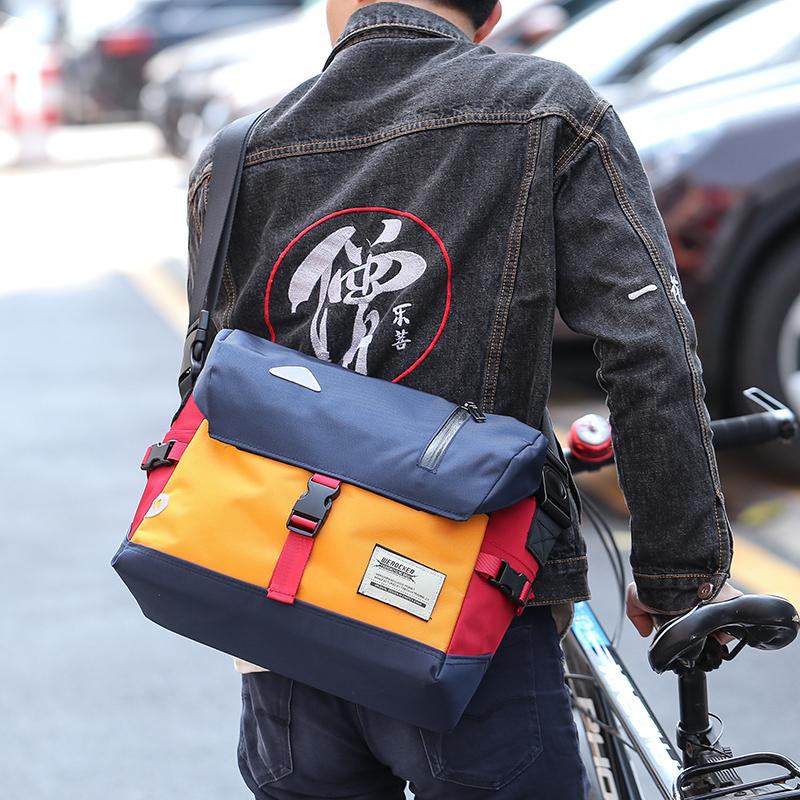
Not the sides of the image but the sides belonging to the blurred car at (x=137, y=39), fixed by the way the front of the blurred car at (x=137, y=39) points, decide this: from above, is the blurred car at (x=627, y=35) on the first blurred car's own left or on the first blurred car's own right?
on the first blurred car's own right

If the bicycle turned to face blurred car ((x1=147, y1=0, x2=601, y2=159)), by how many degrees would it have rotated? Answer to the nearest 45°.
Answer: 0° — it already faces it

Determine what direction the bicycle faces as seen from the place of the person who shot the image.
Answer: facing away from the viewer and to the left of the viewer

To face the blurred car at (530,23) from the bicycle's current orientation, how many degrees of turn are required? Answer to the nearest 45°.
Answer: approximately 45° to its right

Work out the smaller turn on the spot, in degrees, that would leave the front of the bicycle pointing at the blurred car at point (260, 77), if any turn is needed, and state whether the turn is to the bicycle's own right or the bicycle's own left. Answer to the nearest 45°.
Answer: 0° — it already faces it

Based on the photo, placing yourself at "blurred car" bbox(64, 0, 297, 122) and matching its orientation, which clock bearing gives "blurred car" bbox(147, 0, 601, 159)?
"blurred car" bbox(147, 0, 601, 159) is roughly at 4 o'clock from "blurred car" bbox(64, 0, 297, 122).

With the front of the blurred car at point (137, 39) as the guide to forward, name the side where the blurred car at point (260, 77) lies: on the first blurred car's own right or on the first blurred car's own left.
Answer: on the first blurred car's own right

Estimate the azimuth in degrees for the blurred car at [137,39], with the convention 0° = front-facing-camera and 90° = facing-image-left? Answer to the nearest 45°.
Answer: approximately 225°
